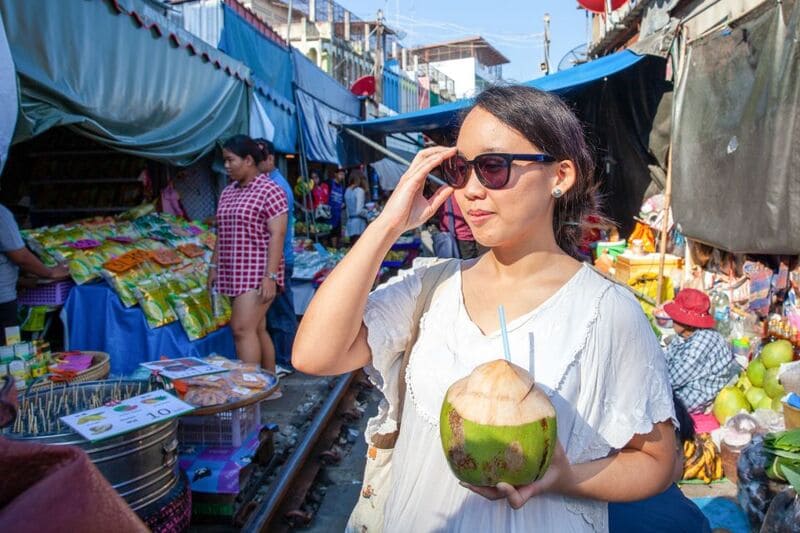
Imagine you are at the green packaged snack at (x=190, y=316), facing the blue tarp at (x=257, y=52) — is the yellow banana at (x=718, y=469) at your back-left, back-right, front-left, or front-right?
back-right

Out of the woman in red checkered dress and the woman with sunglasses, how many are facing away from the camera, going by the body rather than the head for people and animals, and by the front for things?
0

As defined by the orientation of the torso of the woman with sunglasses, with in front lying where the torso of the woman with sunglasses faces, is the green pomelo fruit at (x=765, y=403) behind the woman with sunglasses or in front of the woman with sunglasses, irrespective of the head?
behind

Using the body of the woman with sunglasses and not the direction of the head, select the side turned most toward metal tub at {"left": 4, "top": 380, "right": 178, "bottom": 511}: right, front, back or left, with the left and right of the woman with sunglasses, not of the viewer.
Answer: right

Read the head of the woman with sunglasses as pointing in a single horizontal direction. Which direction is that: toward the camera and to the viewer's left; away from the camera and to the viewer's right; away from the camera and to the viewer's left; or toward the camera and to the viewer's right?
toward the camera and to the viewer's left

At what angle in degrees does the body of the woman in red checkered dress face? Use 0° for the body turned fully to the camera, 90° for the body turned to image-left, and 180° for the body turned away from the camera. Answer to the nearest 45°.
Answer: approximately 45°

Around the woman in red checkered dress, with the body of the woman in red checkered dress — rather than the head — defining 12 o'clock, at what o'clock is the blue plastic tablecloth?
The blue plastic tablecloth is roughly at 2 o'clock from the woman in red checkered dress.

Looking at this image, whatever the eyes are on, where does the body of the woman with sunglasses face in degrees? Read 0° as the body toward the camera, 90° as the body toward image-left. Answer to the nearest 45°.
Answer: approximately 45°

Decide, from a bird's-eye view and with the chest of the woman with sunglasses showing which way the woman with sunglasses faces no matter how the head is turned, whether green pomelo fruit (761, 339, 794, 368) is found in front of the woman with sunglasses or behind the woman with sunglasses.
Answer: behind

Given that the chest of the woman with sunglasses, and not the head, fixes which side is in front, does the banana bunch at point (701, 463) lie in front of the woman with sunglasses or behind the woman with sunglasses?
behind
